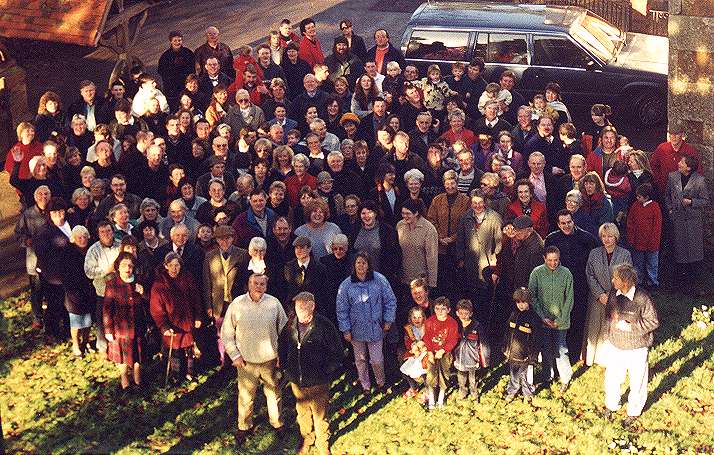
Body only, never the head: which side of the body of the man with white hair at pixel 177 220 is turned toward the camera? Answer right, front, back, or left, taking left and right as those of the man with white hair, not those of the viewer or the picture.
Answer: front

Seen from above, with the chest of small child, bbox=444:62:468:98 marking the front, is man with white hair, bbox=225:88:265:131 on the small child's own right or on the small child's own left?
on the small child's own right

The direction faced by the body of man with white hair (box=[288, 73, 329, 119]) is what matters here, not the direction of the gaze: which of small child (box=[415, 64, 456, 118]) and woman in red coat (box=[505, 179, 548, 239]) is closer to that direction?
the woman in red coat

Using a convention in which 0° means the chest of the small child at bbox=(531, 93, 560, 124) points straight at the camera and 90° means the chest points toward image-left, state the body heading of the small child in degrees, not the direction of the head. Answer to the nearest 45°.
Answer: approximately 45°

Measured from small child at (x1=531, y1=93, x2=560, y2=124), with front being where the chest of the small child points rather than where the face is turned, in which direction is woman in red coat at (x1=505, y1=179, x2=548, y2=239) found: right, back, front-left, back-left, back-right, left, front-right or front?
front-left

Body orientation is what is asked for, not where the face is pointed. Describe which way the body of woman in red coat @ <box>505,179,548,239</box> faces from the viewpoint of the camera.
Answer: toward the camera

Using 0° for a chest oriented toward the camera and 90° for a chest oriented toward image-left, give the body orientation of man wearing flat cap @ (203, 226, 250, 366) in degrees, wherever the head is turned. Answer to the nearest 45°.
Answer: approximately 0°

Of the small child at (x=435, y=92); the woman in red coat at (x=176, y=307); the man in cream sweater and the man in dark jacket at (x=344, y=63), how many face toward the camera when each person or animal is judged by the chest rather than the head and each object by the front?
4

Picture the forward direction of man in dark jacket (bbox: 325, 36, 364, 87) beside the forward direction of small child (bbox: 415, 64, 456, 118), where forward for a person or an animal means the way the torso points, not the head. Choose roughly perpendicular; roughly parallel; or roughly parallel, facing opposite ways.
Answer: roughly parallel

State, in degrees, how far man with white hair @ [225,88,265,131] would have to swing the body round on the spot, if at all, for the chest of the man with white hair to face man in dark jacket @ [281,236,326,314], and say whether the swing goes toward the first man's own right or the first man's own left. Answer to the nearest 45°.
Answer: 0° — they already face them

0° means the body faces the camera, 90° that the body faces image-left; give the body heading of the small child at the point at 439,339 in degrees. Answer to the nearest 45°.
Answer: approximately 0°

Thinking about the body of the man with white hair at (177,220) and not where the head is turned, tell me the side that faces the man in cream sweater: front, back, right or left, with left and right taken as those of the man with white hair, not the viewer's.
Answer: front

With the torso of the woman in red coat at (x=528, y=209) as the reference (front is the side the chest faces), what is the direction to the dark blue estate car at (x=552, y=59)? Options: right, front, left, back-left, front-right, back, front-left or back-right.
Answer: back

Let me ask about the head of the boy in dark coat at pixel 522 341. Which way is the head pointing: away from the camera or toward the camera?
toward the camera

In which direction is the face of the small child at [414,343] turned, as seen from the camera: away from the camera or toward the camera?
toward the camera
